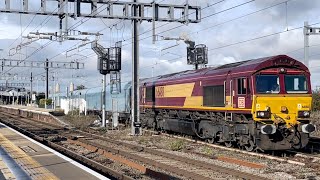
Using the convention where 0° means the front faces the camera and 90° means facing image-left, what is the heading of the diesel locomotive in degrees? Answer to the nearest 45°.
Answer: approximately 315°
